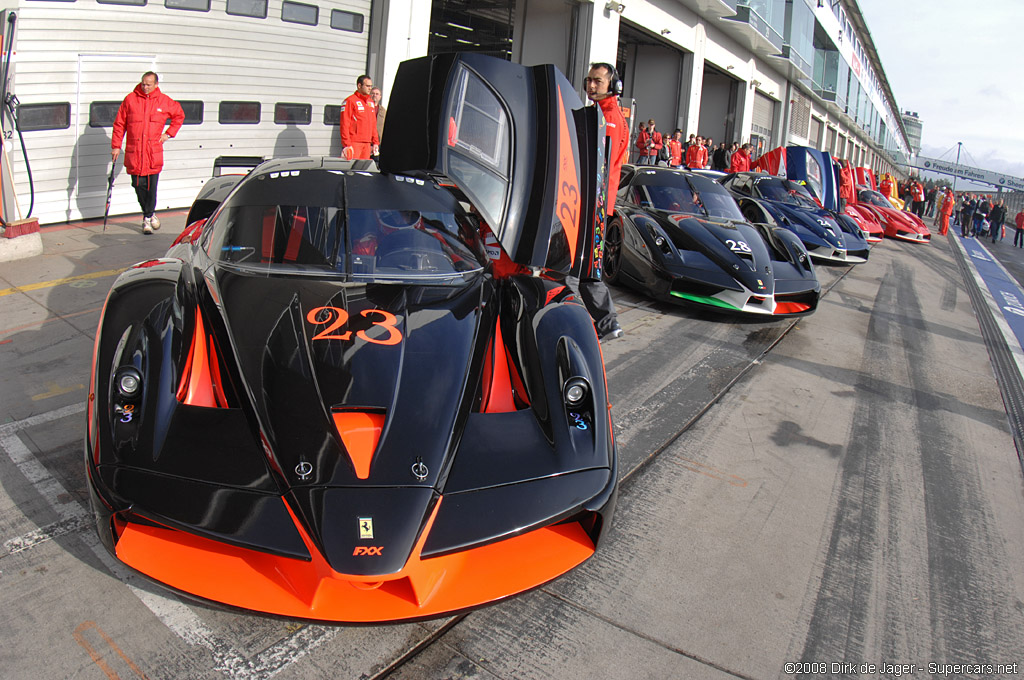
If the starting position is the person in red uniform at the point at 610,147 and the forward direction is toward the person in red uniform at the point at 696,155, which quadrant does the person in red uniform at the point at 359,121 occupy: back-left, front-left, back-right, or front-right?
front-left

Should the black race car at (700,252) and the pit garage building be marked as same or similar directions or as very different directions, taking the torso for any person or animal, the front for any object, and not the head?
same or similar directions

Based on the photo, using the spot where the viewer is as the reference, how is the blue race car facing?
facing the viewer and to the right of the viewer

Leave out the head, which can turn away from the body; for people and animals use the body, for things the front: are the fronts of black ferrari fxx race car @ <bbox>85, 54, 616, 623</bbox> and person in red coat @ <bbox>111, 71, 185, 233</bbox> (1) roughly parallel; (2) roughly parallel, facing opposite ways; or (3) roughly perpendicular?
roughly parallel

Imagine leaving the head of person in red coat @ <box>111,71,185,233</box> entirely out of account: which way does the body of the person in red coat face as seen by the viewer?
toward the camera

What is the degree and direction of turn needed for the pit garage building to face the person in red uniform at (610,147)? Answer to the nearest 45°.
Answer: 0° — it already faces them

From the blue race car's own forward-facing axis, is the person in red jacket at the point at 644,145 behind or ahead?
behind

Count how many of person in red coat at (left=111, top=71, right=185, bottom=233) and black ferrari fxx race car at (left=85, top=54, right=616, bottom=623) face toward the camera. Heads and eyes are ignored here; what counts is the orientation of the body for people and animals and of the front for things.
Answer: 2
